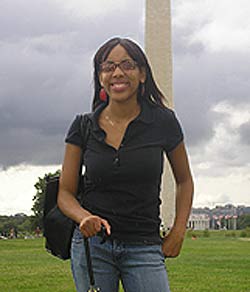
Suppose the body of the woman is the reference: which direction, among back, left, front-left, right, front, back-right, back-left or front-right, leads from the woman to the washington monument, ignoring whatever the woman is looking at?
back

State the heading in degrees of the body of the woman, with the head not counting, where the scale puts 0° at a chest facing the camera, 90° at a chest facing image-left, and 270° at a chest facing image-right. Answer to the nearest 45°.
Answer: approximately 0°
